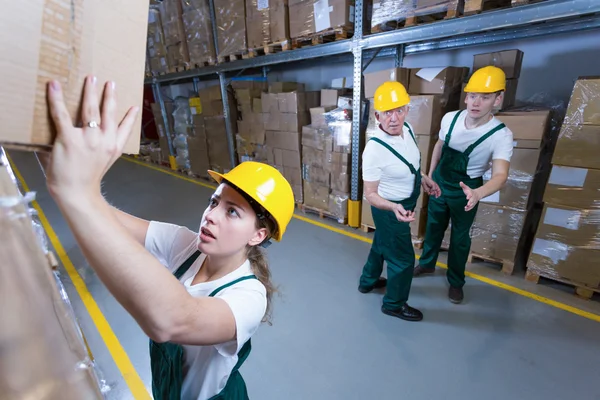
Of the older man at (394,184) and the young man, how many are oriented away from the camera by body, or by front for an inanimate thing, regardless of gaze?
0

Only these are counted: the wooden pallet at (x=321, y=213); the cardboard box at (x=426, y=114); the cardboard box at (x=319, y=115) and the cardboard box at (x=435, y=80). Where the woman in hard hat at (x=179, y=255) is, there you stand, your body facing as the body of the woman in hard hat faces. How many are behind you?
4

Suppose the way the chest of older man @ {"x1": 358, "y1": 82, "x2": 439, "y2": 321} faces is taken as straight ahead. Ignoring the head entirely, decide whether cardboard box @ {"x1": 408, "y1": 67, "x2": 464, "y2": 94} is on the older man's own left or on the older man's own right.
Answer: on the older man's own left

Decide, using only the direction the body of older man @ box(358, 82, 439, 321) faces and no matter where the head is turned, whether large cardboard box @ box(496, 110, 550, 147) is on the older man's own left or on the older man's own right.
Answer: on the older man's own left

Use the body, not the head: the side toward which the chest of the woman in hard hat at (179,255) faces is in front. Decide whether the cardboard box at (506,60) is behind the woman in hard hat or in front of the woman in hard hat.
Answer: behind

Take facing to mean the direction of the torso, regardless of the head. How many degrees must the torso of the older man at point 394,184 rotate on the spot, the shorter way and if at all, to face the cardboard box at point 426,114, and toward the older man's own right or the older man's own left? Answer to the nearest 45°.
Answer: approximately 135° to the older man's own left

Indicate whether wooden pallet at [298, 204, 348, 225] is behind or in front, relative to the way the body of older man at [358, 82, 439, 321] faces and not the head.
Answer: behind

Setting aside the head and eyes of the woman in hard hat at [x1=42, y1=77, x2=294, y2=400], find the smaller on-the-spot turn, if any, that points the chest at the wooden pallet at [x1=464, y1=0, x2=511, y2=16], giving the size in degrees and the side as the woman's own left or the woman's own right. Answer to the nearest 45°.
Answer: approximately 180°

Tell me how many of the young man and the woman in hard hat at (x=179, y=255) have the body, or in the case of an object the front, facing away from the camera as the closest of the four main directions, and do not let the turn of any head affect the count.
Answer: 0

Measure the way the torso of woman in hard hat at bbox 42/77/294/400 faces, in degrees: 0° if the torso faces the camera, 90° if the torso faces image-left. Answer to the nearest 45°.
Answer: approximately 45°
